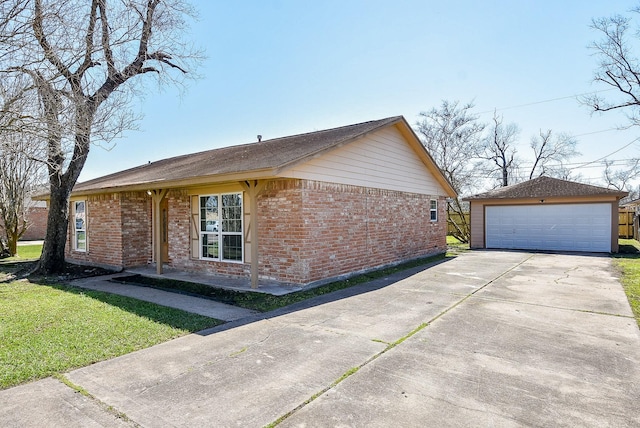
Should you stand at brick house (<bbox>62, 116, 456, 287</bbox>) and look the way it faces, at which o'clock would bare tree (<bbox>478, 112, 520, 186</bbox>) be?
The bare tree is roughly at 6 o'clock from the brick house.

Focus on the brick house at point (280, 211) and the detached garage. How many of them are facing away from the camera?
0

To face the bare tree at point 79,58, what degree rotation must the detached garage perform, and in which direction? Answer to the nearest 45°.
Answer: approximately 45° to its right

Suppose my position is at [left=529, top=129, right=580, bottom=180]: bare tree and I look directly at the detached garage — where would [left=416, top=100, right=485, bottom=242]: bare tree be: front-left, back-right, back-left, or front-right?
front-right

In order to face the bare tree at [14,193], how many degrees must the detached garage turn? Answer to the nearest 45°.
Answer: approximately 45° to its right

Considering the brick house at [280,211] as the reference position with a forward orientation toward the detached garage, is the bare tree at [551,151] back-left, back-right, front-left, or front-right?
front-left

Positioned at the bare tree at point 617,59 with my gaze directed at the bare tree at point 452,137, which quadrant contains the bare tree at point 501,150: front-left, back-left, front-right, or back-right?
front-right

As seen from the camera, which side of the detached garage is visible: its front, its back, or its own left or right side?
front

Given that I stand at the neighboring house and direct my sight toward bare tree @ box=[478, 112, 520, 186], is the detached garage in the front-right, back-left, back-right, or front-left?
front-right

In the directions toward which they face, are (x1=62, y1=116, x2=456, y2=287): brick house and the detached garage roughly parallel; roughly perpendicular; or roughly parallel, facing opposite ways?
roughly parallel

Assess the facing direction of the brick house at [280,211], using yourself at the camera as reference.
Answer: facing the viewer and to the left of the viewer

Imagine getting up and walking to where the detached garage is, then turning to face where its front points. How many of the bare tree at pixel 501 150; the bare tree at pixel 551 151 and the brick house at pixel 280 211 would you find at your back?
2

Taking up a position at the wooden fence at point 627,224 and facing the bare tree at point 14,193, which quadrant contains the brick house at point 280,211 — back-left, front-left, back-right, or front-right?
front-left

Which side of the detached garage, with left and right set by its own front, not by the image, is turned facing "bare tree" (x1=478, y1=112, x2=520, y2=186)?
back

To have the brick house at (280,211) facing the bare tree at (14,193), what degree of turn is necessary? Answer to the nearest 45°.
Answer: approximately 90° to its right

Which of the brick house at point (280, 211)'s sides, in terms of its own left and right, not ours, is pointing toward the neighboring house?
right
